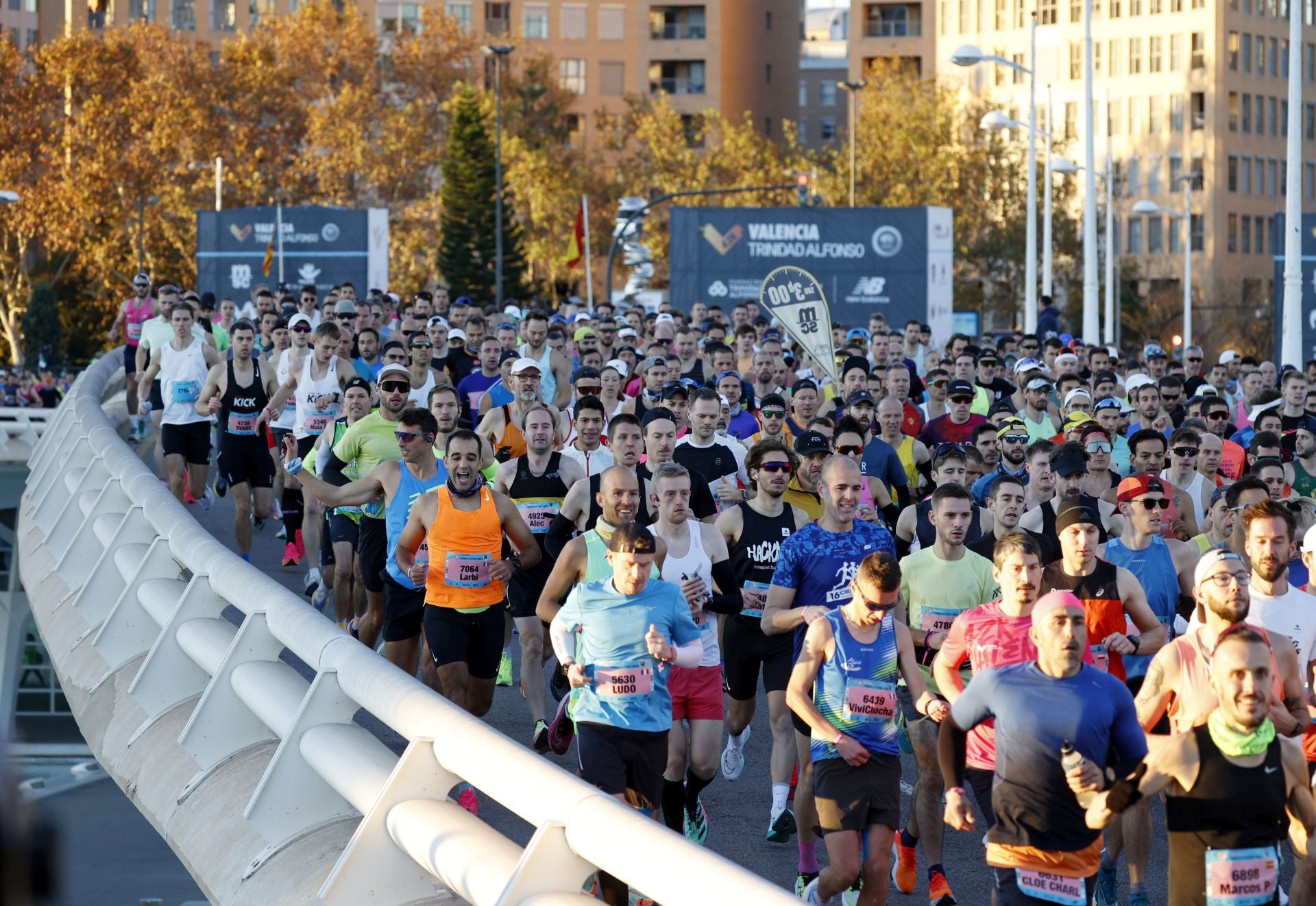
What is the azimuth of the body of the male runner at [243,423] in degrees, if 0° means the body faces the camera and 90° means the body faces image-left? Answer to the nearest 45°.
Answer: approximately 0°

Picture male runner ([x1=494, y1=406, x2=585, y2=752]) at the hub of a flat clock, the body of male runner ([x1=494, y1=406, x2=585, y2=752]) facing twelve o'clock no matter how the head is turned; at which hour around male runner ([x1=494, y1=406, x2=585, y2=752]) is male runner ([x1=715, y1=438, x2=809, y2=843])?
male runner ([x1=715, y1=438, x2=809, y2=843]) is roughly at 11 o'clock from male runner ([x1=494, y1=406, x2=585, y2=752]).

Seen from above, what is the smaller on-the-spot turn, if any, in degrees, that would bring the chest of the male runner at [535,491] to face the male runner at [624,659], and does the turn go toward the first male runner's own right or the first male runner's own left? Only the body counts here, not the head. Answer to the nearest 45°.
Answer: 0° — they already face them

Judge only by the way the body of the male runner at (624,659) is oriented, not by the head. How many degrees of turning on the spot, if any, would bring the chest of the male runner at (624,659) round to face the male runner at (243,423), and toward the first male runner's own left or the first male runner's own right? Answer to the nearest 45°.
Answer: approximately 180°

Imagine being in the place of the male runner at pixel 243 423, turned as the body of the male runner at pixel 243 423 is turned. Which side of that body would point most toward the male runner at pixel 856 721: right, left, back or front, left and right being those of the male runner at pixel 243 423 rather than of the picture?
front

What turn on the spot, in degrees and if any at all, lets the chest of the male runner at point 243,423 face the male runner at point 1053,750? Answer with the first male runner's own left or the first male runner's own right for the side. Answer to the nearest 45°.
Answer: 0° — they already face them

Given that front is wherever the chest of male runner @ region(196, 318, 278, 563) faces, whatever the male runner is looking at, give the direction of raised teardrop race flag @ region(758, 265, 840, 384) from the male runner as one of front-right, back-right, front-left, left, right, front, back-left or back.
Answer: left

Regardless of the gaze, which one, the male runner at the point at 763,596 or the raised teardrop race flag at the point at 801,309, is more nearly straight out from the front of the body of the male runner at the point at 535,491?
the male runner

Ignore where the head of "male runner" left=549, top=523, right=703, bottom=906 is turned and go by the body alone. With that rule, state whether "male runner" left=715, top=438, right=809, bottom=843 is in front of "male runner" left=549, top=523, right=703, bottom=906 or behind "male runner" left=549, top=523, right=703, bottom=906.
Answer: behind

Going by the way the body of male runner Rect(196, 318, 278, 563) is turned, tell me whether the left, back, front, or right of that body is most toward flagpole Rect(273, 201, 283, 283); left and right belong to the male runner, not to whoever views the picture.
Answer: back
